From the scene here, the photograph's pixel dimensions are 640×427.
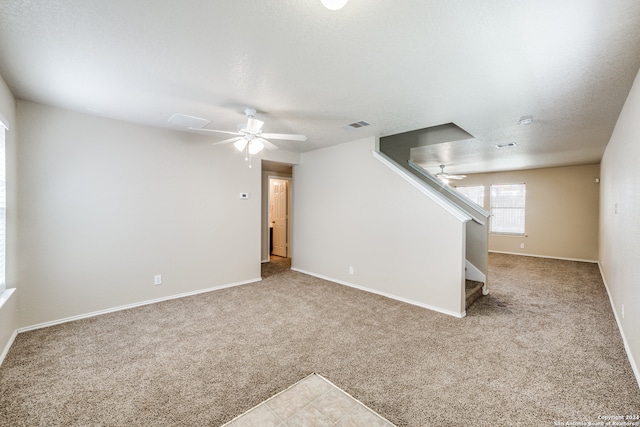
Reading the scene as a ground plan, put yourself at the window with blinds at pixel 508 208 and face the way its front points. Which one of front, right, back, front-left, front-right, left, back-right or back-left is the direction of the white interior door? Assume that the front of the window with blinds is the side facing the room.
front-right

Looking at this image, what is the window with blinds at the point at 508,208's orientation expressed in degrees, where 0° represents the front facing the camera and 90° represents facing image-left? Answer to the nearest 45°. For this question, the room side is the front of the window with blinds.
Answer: approximately 0°
